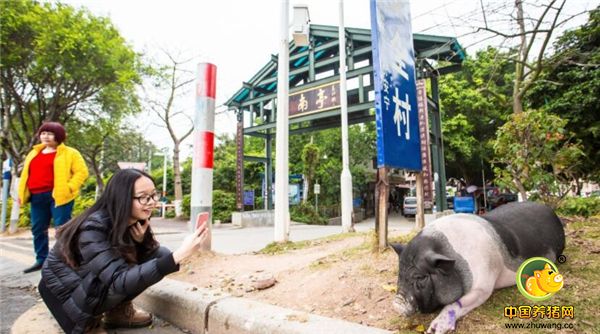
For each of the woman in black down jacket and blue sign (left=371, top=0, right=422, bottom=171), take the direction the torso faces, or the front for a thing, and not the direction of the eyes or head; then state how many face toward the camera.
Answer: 1

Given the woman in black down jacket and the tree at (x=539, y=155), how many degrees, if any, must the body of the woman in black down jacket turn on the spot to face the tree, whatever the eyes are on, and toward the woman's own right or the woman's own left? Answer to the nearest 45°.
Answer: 0° — they already face it

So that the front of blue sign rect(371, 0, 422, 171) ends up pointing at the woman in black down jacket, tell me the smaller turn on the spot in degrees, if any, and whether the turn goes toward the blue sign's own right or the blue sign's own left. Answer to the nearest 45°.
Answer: approximately 45° to the blue sign's own right

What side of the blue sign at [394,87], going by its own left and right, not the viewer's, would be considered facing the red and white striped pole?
right

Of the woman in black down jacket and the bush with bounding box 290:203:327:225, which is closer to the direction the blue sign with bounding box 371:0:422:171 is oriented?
the woman in black down jacket

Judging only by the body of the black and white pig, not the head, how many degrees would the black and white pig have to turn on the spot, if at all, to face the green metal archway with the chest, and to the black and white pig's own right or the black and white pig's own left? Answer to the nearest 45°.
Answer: approximately 90° to the black and white pig's own right

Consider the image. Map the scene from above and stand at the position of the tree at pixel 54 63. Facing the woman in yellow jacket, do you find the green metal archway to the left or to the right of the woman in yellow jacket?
left

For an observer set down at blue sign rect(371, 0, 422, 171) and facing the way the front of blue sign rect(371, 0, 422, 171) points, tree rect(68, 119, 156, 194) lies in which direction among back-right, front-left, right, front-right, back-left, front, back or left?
back-right

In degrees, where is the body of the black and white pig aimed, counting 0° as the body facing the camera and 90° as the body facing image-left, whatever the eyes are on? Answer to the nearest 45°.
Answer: approximately 45°

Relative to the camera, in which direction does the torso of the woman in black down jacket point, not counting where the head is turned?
to the viewer's right

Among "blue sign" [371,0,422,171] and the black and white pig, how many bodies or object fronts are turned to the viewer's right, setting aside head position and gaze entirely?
0
